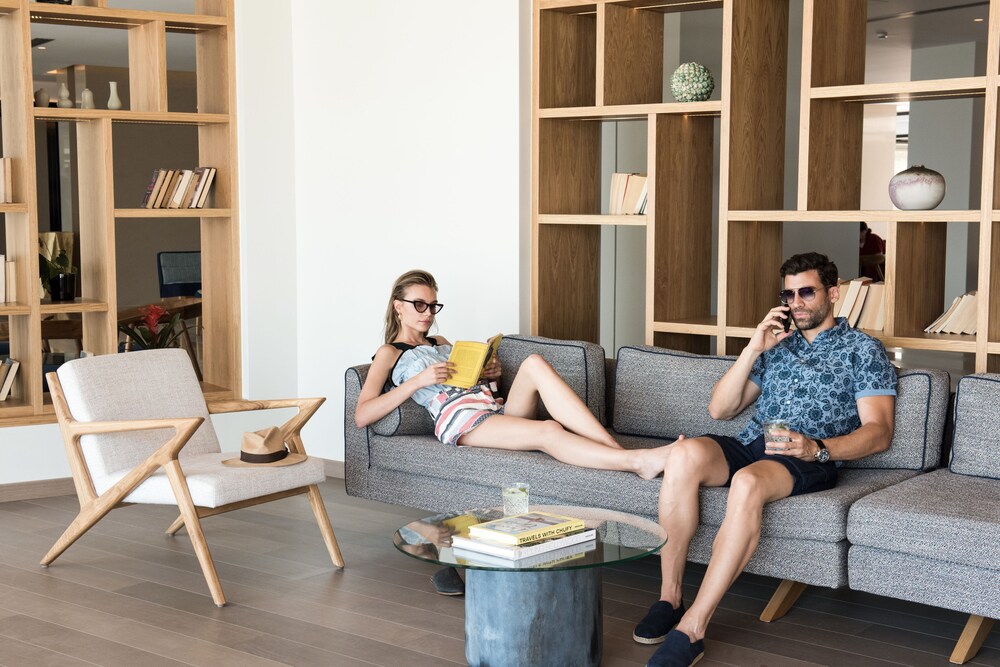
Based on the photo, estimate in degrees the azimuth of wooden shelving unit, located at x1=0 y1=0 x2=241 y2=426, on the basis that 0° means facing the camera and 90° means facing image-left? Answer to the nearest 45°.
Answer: approximately 315°

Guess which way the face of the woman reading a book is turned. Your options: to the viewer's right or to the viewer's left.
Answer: to the viewer's right

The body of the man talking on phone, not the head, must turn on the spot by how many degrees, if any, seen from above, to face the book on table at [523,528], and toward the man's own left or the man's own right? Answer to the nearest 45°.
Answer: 0° — they already face it

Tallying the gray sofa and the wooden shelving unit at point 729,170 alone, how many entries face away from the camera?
0

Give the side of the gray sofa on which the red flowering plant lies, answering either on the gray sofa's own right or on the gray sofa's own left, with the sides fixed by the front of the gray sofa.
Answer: on the gray sofa's own right

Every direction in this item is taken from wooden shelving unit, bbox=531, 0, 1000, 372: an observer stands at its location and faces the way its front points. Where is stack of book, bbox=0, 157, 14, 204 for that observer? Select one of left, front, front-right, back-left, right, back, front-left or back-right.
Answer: front-right

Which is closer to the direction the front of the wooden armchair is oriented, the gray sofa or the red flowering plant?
the gray sofa

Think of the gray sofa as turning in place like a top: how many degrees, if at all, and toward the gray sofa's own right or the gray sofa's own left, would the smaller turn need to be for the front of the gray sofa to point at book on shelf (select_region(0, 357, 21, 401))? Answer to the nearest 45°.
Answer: approximately 45° to the gray sofa's own right

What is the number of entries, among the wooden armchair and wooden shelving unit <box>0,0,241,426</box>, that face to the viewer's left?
0

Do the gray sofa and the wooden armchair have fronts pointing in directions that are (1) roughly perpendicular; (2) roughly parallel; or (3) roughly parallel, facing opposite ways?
roughly perpendicular
